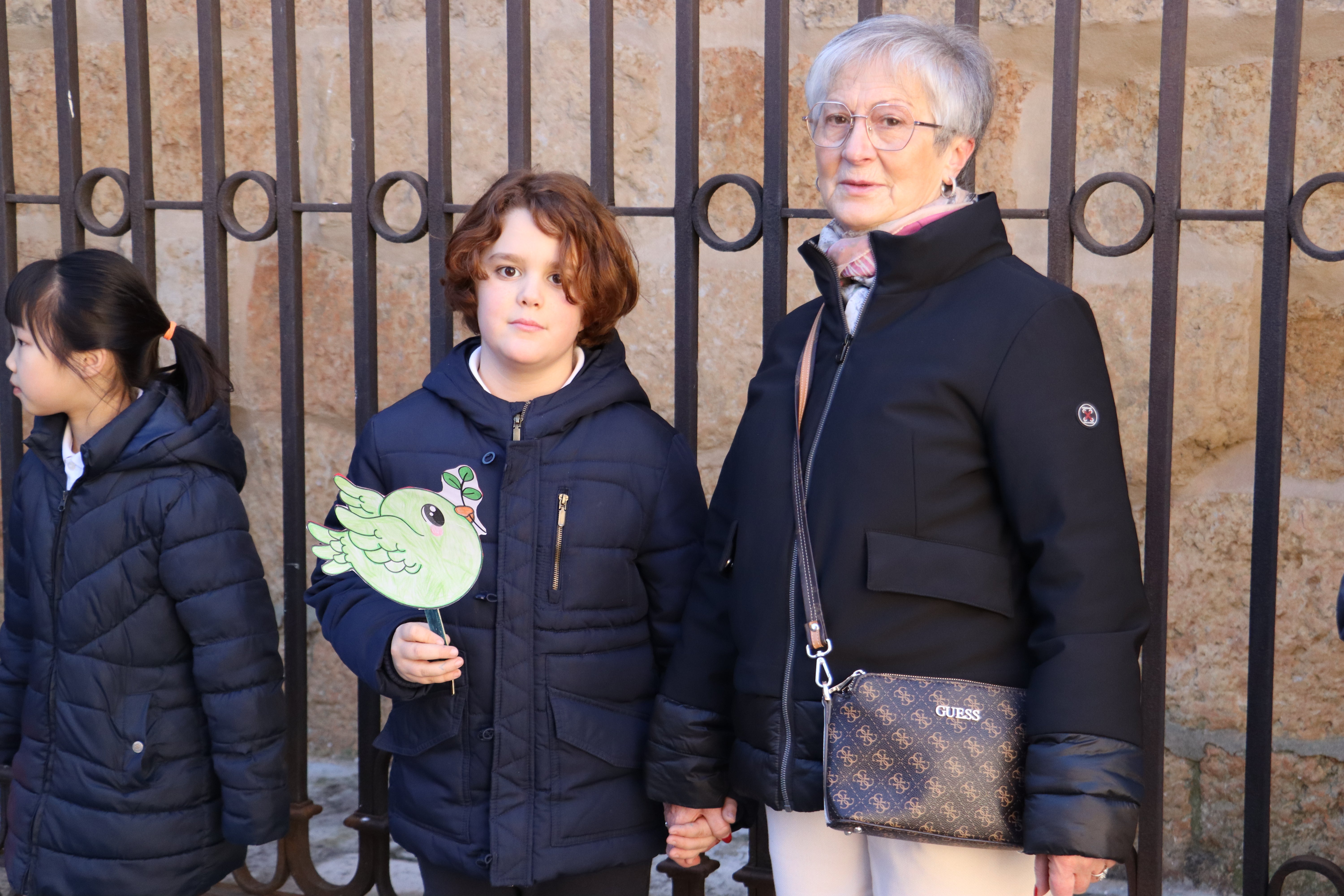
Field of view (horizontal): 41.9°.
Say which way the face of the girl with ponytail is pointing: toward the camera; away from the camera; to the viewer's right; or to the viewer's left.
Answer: to the viewer's left

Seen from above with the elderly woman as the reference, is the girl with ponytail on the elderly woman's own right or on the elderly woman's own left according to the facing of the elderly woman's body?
on the elderly woman's own right

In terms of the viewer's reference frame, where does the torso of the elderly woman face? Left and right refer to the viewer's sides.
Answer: facing the viewer and to the left of the viewer

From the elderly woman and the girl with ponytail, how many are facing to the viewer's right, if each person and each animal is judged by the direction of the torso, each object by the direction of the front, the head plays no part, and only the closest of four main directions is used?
0

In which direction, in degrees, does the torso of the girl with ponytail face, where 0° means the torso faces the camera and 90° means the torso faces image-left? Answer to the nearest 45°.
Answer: approximately 45°
